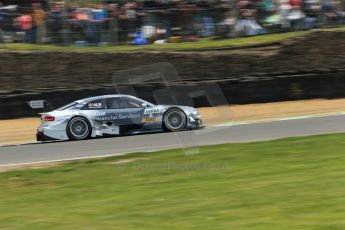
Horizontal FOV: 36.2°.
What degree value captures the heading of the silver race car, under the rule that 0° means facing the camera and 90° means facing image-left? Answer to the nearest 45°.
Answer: approximately 270°
